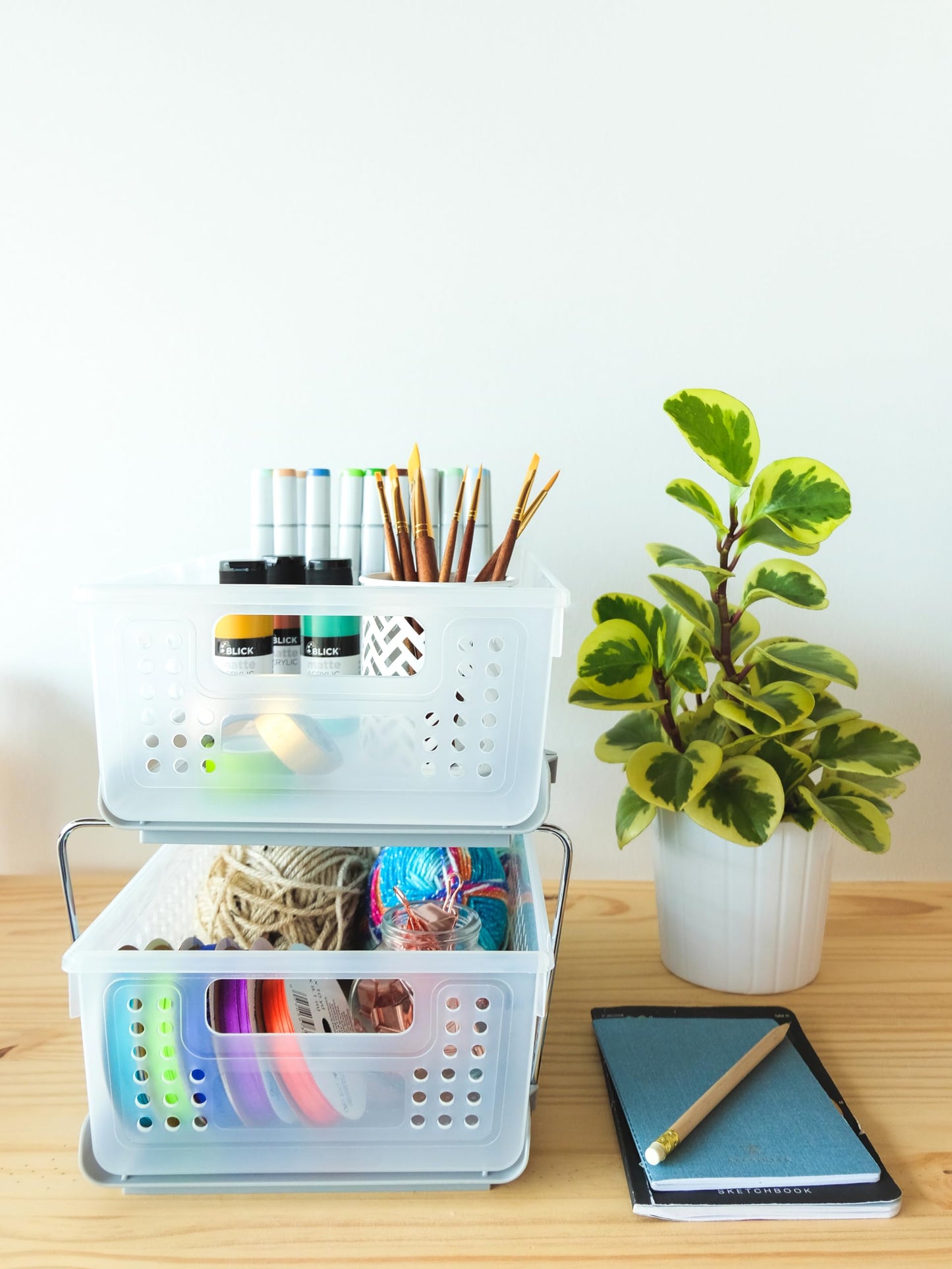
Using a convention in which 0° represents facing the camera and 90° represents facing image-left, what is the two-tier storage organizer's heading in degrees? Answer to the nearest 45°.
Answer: approximately 0°
